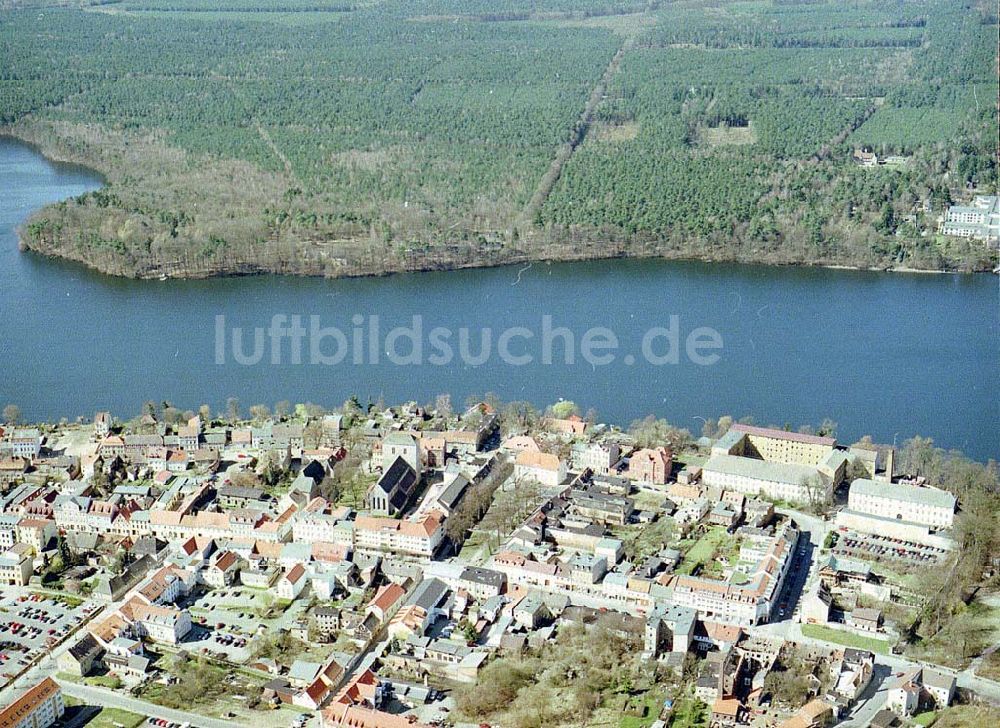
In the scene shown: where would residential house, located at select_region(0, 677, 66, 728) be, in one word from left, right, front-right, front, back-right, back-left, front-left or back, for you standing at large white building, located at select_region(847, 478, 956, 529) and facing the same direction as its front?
front-right

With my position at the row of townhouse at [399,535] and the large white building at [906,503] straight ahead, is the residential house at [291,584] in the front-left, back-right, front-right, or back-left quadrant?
back-right

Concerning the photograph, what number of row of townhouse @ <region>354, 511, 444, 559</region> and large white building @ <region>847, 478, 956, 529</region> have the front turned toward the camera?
2

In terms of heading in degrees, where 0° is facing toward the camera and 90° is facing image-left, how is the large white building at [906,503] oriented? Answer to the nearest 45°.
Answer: approximately 0°

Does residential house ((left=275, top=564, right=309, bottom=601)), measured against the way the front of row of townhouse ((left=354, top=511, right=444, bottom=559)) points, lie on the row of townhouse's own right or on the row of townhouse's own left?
on the row of townhouse's own right

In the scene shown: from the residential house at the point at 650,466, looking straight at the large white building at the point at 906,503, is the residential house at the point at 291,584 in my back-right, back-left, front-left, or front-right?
back-right

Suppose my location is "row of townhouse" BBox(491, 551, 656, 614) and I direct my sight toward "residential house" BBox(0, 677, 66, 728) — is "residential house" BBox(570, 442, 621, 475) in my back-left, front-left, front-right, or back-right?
back-right

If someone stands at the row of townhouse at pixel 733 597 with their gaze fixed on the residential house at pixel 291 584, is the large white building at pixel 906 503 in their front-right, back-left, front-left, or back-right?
back-right

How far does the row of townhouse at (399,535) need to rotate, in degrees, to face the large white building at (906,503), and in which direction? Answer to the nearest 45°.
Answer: approximately 90° to its left

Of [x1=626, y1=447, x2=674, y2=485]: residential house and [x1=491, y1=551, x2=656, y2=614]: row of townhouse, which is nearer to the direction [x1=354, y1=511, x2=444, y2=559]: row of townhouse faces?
the row of townhouse

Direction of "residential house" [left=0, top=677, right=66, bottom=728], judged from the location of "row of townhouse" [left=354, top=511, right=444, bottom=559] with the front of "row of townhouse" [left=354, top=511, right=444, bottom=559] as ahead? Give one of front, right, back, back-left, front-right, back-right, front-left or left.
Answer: front-right
